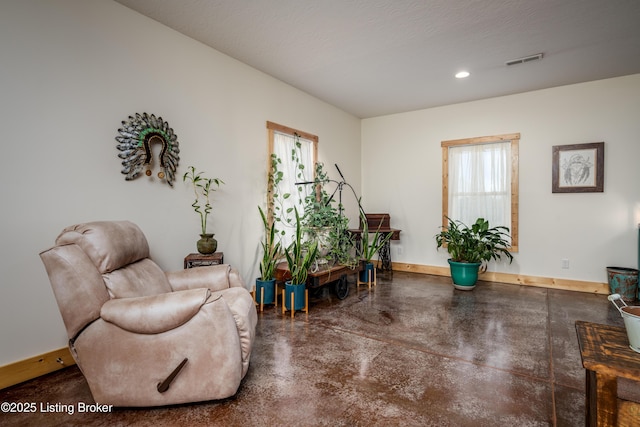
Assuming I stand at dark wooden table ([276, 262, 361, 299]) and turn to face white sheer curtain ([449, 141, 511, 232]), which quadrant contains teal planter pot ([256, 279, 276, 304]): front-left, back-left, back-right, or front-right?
back-left

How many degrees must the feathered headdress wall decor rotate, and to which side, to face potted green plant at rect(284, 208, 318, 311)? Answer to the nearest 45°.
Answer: approximately 45° to its left

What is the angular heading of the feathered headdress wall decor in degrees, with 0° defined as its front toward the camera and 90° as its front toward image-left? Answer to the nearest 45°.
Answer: approximately 315°

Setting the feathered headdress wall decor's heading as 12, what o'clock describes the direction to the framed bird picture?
The framed bird picture is roughly at 11 o'clock from the feathered headdress wall decor.

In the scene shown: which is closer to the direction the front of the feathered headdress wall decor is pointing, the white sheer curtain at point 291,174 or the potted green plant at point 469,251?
the potted green plant

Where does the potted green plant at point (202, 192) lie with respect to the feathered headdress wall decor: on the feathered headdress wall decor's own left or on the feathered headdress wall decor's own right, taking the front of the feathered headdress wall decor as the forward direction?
on the feathered headdress wall decor's own left

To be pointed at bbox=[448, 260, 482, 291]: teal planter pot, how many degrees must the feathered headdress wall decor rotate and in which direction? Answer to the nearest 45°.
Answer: approximately 45° to its left

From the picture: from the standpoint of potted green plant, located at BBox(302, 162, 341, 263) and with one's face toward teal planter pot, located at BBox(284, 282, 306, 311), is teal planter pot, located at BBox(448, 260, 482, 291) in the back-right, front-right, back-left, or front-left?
back-left
